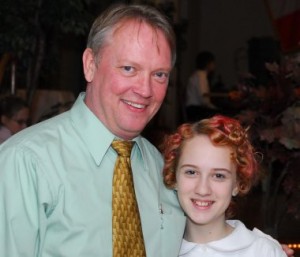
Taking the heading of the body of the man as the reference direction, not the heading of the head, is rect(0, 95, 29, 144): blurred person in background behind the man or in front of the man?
behind

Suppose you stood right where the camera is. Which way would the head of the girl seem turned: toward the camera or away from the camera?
toward the camera

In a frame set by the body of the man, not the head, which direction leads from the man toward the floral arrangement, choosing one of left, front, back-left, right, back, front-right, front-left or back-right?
left

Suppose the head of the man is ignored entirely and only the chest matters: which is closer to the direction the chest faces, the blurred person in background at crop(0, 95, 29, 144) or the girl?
the girl

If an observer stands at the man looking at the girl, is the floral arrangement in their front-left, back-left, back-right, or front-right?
front-left

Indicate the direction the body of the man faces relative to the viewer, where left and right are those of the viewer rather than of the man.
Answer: facing the viewer and to the right of the viewer
